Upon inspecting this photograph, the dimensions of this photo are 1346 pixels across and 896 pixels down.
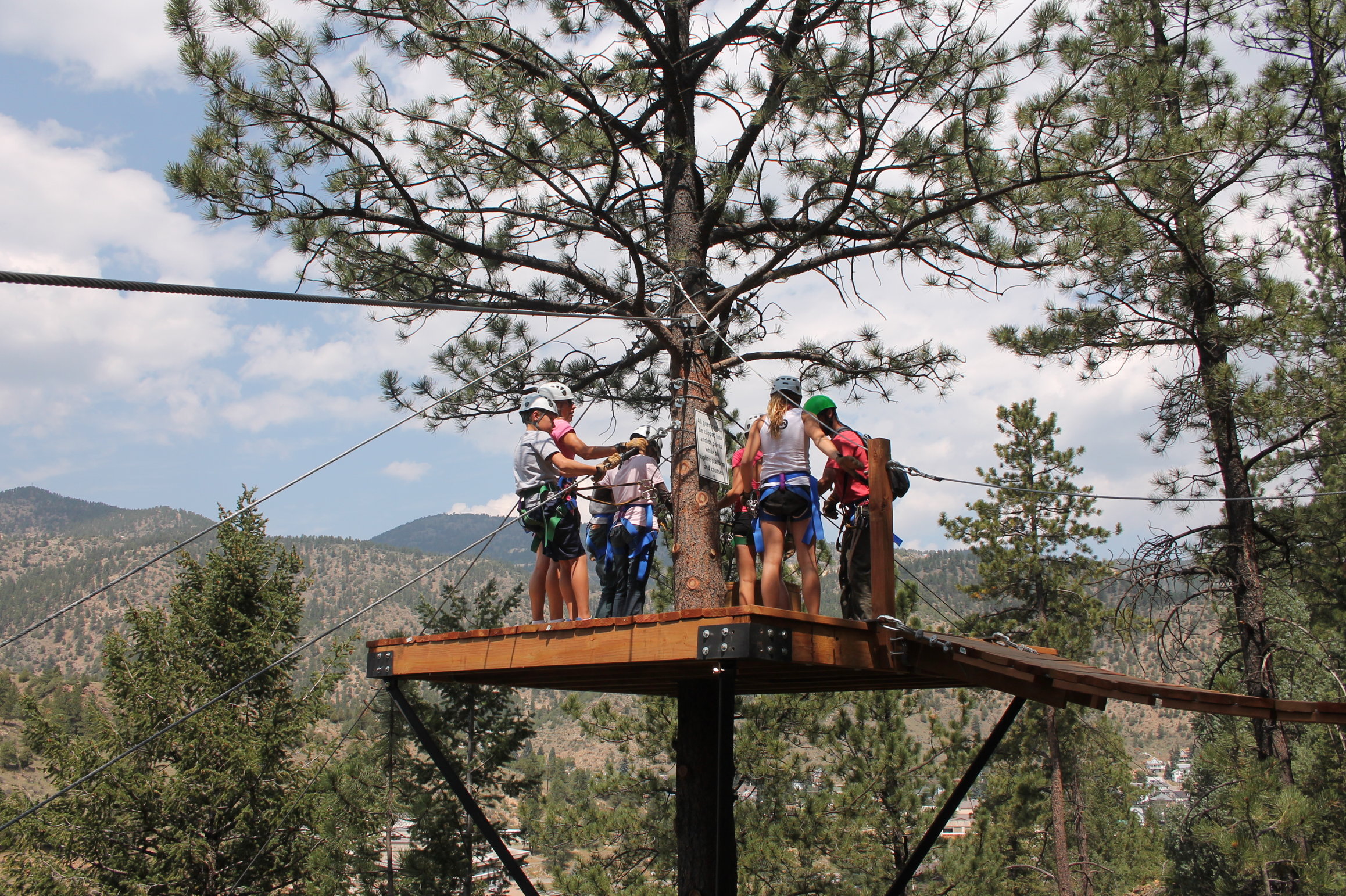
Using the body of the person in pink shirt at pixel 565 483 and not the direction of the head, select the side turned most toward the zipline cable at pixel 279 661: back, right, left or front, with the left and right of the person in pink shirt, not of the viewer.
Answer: back

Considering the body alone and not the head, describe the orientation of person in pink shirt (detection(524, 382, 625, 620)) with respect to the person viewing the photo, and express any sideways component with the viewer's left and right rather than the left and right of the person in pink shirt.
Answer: facing to the right of the viewer

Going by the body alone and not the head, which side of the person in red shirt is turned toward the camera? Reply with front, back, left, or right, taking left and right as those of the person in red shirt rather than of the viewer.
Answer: left

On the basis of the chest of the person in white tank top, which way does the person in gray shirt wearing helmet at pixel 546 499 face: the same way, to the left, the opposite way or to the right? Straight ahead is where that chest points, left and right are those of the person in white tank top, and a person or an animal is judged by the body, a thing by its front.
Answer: to the right

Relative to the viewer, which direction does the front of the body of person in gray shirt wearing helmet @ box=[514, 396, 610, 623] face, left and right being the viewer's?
facing to the right of the viewer

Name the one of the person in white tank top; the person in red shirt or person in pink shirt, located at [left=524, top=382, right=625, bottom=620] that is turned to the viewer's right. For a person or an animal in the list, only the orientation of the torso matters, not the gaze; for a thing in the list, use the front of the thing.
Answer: the person in pink shirt

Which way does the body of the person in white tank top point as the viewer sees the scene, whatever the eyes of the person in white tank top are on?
away from the camera

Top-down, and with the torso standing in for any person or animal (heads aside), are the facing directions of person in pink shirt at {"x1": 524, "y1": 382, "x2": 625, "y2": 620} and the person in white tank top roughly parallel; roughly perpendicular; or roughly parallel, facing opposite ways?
roughly perpendicular
